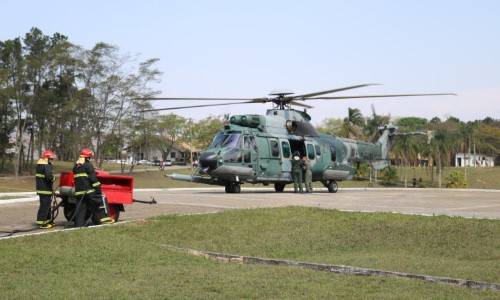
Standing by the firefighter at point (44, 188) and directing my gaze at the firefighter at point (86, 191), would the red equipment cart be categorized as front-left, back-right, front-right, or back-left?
front-left

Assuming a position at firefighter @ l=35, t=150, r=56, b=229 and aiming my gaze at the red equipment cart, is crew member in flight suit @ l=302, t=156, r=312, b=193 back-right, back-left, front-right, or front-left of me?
front-left

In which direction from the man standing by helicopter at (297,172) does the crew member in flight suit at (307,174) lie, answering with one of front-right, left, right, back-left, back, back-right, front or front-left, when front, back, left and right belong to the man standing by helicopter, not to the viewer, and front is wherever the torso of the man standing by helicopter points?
right

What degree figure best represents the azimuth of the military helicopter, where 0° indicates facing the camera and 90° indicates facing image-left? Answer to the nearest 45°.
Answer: approximately 45°

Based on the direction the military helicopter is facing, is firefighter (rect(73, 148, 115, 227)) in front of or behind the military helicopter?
in front

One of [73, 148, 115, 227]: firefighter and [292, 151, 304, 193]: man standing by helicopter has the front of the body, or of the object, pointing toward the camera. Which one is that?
the man standing by helicopter
